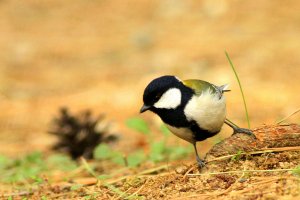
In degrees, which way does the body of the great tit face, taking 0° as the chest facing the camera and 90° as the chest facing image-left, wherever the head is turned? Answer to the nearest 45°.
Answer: approximately 45°
